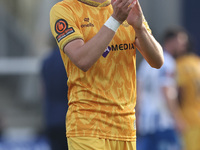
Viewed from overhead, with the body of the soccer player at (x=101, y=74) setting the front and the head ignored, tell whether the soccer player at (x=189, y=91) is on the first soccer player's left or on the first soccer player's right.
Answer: on the first soccer player's left

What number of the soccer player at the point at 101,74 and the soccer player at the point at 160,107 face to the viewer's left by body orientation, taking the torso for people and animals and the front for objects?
0

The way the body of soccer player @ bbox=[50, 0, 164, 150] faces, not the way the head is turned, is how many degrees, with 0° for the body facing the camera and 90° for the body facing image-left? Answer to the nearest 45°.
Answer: approximately 315°

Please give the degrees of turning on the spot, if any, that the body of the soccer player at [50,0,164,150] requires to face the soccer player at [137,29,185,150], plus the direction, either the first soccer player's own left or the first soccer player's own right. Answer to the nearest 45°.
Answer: approximately 135° to the first soccer player's own left

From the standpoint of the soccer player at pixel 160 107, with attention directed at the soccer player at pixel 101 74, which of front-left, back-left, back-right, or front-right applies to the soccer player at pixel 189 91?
back-left
